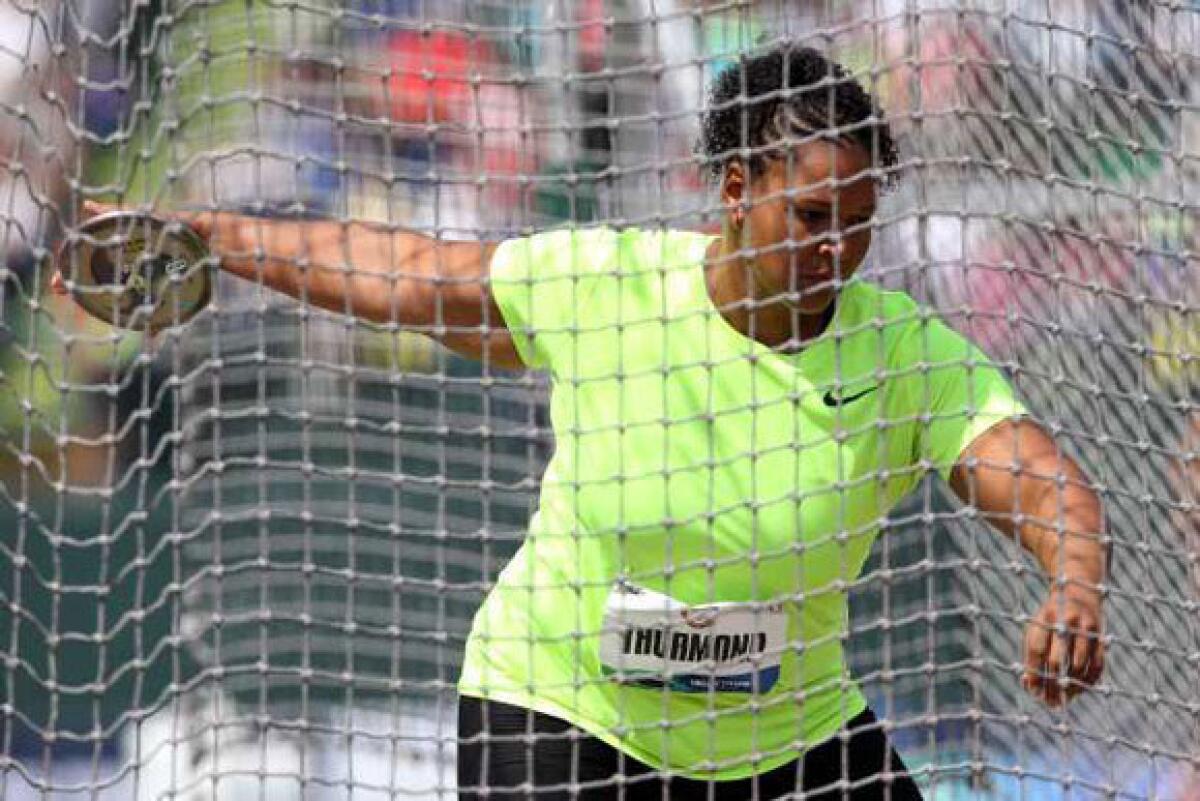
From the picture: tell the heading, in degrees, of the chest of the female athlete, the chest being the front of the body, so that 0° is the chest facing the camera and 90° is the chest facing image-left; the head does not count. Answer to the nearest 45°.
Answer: approximately 0°

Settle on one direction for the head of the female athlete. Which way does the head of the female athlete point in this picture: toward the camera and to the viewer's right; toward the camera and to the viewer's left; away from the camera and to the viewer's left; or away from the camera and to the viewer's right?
toward the camera and to the viewer's right
